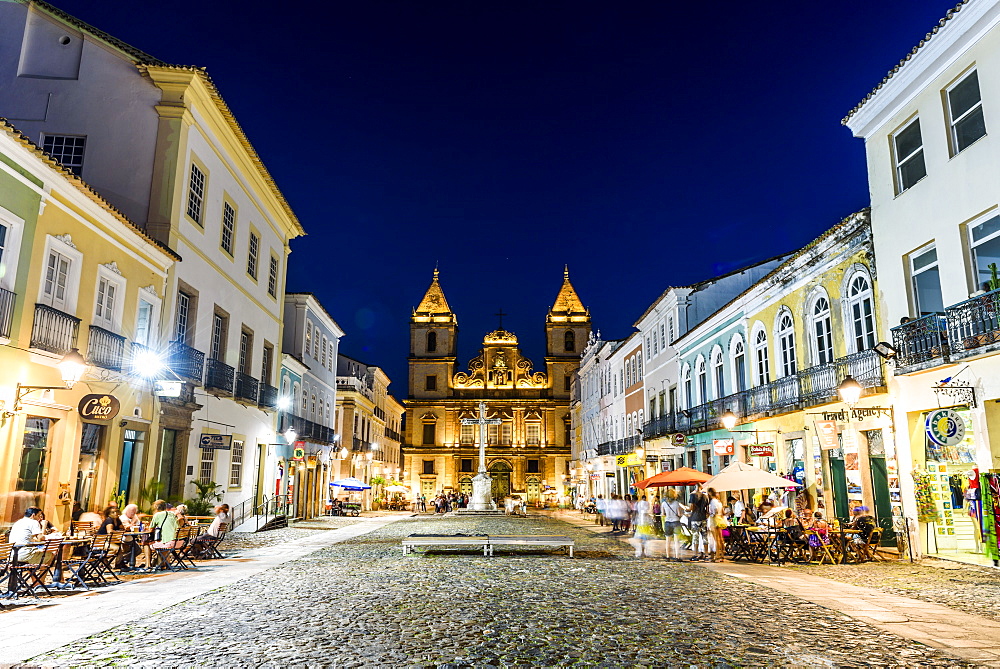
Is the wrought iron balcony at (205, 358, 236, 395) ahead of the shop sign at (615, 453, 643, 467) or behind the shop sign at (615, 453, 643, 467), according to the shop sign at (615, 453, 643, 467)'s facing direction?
ahead

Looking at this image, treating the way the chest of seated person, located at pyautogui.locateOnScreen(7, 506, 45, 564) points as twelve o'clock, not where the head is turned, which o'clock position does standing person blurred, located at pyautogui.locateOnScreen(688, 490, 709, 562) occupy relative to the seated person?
The standing person blurred is roughly at 12 o'clock from the seated person.

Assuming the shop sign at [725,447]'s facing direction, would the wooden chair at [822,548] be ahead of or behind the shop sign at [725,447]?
ahead

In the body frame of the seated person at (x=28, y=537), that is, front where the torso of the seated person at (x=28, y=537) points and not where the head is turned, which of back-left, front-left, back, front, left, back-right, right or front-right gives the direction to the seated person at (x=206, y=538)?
front-left

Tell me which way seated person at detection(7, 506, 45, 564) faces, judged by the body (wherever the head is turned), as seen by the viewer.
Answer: to the viewer's right

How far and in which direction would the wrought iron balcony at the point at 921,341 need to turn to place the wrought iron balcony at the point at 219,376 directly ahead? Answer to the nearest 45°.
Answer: approximately 45° to its right

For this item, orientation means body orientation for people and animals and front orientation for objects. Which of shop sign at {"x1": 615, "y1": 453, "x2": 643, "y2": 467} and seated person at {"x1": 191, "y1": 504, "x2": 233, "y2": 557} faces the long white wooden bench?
the shop sign

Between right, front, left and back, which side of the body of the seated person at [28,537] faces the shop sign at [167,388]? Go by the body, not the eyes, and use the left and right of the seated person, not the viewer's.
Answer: left

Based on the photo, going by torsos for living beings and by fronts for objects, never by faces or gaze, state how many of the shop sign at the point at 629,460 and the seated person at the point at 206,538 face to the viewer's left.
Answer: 1

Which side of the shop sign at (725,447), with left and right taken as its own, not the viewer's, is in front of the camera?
front

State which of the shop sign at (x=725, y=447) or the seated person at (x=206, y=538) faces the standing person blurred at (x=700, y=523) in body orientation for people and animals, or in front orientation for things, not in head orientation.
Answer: the shop sign

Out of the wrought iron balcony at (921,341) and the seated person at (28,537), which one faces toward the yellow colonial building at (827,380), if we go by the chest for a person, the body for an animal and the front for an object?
the seated person

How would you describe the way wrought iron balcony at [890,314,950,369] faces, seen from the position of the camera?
facing the viewer and to the left of the viewer

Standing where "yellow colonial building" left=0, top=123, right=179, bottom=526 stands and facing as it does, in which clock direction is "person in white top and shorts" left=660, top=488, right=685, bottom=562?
The person in white top and shorts is roughly at 11 o'clock from the yellow colonial building.
